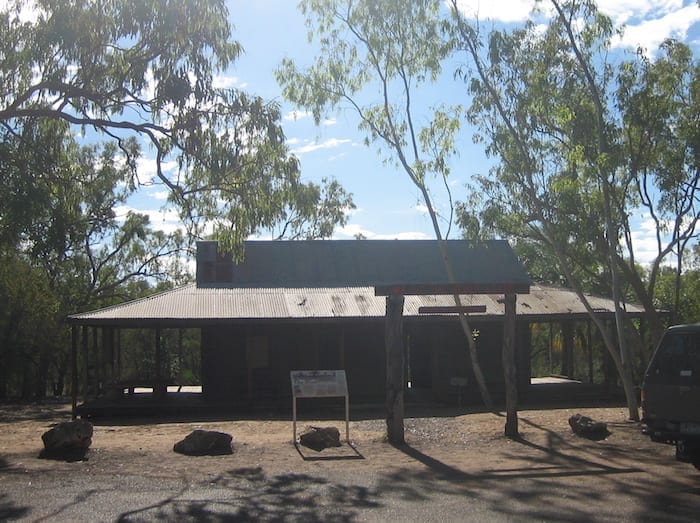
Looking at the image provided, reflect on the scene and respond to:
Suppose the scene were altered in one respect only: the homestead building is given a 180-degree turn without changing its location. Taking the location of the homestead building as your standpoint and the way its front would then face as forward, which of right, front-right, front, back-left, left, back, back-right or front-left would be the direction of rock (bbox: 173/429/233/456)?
back

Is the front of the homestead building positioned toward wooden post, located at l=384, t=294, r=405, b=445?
yes

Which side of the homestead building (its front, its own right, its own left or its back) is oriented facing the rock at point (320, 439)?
front

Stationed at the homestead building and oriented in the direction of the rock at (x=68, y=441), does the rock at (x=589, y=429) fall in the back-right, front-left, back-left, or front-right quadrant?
front-left

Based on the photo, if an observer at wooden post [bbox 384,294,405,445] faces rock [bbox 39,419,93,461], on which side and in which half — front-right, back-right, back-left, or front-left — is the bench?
front-right

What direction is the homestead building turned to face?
toward the camera

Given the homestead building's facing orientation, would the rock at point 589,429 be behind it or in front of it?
in front

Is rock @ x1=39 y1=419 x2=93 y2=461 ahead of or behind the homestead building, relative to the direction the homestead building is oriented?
ahead
